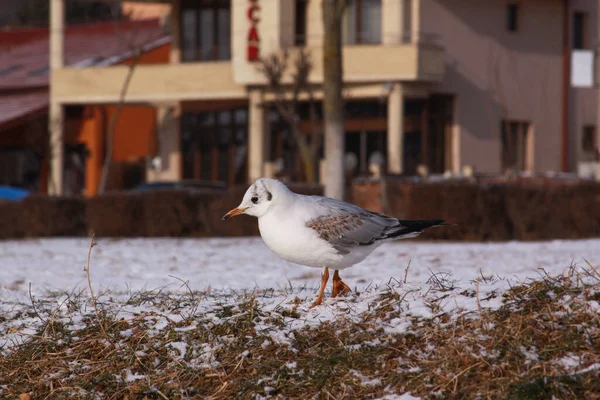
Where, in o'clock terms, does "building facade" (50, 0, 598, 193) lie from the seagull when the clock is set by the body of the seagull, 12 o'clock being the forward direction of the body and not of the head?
The building facade is roughly at 3 o'clock from the seagull.

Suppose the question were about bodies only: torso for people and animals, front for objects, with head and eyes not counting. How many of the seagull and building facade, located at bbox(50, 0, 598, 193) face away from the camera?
0

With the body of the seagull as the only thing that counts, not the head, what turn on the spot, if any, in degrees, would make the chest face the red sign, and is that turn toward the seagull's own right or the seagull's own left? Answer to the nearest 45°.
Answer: approximately 90° to the seagull's own right

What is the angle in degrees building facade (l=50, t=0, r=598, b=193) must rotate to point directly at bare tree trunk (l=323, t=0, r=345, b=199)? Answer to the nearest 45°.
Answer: approximately 45° to its left

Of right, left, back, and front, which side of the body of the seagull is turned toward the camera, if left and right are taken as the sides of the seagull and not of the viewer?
left

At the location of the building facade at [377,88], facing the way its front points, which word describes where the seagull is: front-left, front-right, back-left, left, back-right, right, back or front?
front-left

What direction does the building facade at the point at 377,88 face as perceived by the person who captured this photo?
facing the viewer and to the left of the viewer

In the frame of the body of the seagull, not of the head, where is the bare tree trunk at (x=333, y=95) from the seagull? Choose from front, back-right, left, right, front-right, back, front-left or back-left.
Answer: right
